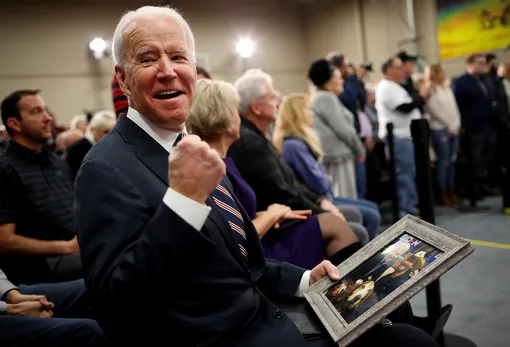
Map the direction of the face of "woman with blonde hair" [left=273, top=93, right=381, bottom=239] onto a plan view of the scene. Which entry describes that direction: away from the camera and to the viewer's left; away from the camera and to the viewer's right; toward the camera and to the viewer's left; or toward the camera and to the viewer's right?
away from the camera and to the viewer's right

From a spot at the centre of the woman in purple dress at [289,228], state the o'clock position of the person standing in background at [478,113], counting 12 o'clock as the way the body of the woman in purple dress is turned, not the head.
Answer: The person standing in background is roughly at 10 o'clock from the woman in purple dress.

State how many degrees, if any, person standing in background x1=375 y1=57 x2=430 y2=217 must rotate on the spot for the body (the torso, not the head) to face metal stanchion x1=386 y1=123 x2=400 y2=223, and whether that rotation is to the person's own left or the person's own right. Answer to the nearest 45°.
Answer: approximately 90° to the person's own right

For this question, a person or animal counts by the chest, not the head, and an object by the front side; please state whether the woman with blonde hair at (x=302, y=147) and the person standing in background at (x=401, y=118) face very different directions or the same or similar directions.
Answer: same or similar directions

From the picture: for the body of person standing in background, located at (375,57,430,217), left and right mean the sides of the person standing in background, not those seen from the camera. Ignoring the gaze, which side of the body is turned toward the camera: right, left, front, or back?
right

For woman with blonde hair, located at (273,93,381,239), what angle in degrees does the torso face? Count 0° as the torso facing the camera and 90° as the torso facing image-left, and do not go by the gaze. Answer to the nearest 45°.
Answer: approximately 270°

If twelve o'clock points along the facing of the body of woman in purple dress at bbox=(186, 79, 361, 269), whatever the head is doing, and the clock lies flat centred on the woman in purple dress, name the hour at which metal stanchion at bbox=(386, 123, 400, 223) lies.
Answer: The metal stanchion is roughly at 10 o'clock from the woman in purple dress.
